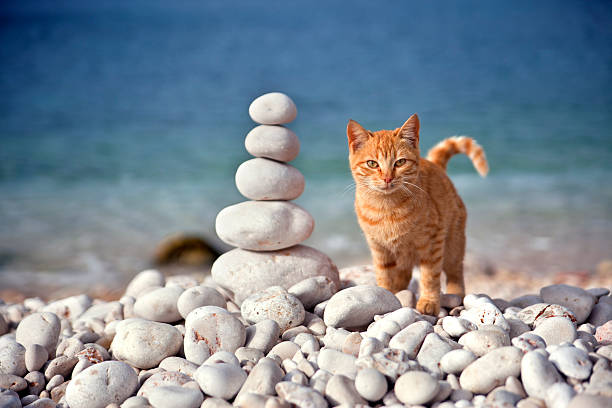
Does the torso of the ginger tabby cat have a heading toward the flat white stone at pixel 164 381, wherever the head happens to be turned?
yes

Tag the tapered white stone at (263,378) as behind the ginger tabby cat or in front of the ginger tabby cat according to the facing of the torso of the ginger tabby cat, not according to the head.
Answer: in front

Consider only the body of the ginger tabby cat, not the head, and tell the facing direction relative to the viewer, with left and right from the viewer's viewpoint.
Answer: facing the viewer and to the left of the viewer

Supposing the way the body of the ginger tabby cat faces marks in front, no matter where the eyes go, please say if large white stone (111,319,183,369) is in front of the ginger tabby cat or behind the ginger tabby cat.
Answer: in front

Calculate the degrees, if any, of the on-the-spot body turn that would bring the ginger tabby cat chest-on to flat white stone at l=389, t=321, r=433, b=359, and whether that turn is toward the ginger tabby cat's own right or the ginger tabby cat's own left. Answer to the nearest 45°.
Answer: approximately 45° to the ginger tabby cat's own left

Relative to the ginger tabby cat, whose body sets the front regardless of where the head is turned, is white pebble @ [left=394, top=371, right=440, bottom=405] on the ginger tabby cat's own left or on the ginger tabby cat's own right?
on the ginger tabby cat's own left

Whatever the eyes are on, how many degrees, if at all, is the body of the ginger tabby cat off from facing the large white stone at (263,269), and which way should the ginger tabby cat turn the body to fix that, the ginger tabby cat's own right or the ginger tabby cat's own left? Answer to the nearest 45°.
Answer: approximately 90° to the ginger tabby cat's own right

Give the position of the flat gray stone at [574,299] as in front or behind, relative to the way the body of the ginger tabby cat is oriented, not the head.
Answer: behind

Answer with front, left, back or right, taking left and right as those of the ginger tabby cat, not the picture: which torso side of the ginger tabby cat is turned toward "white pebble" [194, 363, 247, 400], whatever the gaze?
front

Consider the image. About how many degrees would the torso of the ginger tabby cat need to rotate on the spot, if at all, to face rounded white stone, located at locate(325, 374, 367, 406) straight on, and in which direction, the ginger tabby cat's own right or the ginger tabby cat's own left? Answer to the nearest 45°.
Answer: approximately 45° to the ginger tabby cat's own left
